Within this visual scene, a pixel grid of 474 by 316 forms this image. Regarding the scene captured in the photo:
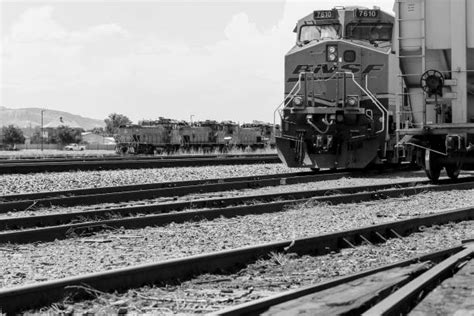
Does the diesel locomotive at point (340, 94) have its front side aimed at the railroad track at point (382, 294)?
yes

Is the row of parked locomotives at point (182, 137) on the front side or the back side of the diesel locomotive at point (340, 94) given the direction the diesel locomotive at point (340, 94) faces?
on the back side

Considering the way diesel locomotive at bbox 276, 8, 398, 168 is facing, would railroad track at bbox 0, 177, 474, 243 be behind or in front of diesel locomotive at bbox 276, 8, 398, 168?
in front

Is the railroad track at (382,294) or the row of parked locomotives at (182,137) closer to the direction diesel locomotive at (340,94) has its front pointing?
the railroad track

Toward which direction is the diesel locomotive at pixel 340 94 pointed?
toward the camera

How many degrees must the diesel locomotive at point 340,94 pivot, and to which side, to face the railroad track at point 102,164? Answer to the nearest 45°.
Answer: approximately 90° to its right
